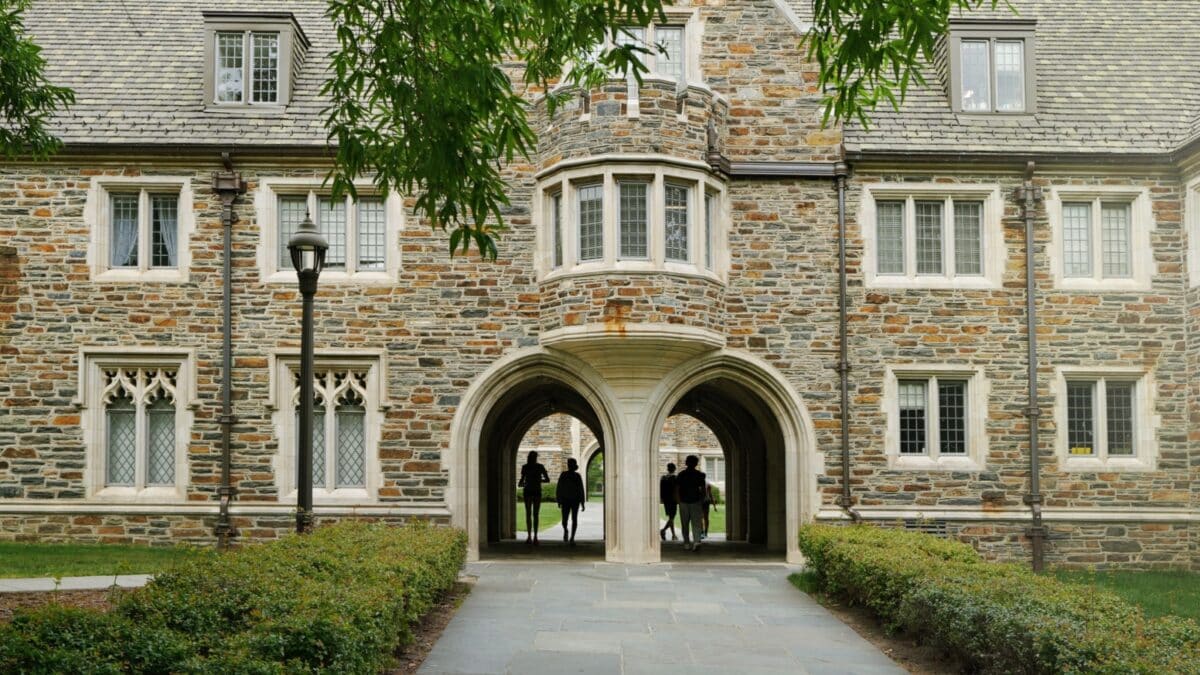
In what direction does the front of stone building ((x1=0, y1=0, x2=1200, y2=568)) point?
toward the camera

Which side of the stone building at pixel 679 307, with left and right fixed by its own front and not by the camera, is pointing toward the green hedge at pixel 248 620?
front

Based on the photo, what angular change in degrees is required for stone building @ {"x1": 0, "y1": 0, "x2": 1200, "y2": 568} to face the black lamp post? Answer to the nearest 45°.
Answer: approximately 45° to its right

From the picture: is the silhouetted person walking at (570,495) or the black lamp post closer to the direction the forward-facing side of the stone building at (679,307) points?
the black lamp post

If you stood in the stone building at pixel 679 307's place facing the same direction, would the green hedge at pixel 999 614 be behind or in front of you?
in front
